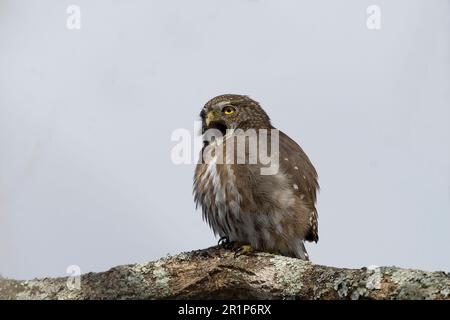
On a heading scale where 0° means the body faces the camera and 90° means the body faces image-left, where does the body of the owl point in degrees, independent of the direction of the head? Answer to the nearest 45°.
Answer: approximately 45°
